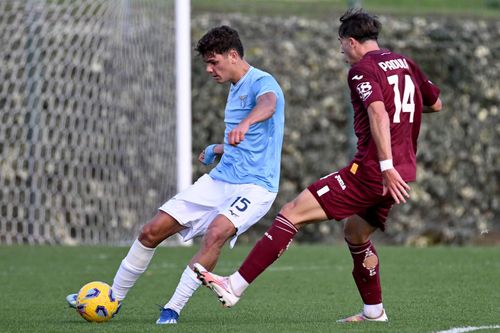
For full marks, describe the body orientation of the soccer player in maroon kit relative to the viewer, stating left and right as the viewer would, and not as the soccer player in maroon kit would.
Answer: facing away from the viewer and to the left of the viewer

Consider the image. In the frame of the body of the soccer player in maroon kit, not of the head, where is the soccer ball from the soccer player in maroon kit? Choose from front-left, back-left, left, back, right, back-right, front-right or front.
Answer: front-left
